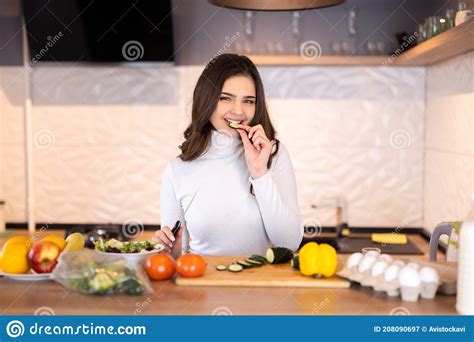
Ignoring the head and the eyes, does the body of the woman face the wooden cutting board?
yes

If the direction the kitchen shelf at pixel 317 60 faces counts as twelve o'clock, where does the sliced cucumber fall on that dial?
The sliced cucumber is roughly at 12 o'clock from the kitchen shelf.

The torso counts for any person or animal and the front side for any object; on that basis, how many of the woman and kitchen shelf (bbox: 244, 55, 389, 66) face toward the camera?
2

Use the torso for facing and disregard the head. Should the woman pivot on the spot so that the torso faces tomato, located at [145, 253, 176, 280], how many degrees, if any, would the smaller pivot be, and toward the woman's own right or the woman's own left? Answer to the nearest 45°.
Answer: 0° — they already face it

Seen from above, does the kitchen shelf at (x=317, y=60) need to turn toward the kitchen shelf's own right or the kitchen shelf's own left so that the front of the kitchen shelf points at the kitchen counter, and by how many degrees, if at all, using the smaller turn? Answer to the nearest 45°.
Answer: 0° — it already faces it

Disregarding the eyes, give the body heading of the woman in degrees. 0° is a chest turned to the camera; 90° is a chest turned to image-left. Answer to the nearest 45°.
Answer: approximately 0°

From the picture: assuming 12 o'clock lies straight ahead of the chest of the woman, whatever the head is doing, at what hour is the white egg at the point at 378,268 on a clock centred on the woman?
The white egg is roughly at 11 o'clock from the woman.

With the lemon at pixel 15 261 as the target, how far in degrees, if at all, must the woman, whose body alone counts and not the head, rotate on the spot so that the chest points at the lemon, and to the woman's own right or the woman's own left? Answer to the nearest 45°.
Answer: approximately 45° to the woman's own right
